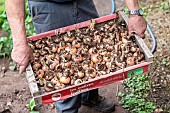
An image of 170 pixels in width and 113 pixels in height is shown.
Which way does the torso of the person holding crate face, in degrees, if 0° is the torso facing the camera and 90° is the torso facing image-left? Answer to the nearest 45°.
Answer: approximately 315°

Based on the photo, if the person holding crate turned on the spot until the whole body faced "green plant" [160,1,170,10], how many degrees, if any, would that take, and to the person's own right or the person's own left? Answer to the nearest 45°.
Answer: approximately 90° to the person's own left

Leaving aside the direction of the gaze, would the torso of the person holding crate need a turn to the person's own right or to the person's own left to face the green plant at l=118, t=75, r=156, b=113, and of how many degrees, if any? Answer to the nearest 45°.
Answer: approximately 90° to the person's own left
